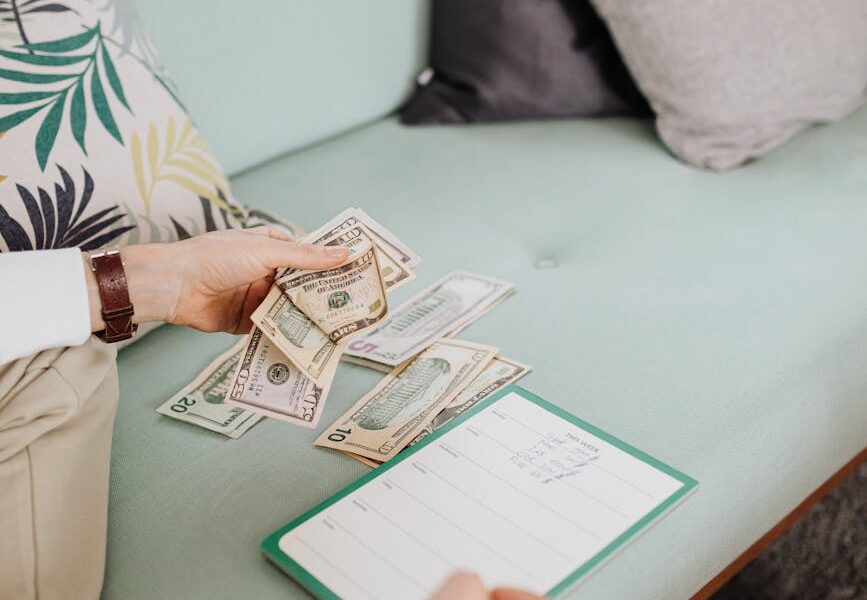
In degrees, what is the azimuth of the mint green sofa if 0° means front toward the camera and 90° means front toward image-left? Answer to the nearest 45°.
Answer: approximately 315°
